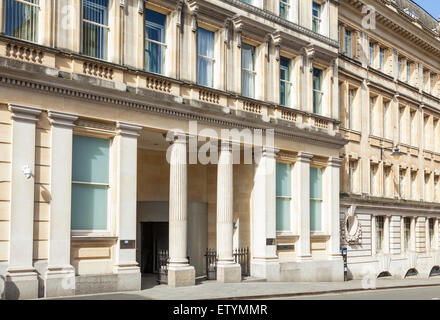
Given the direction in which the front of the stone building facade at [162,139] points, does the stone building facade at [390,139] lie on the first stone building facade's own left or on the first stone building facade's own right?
on the first stone building facade's own left

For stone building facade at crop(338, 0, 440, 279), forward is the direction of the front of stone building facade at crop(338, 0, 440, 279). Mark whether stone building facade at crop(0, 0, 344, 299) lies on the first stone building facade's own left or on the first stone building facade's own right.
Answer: on the first stone building facade's own right
